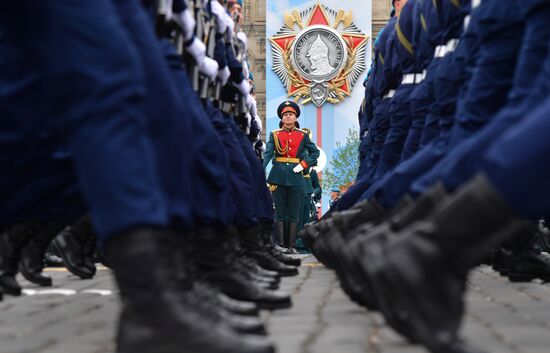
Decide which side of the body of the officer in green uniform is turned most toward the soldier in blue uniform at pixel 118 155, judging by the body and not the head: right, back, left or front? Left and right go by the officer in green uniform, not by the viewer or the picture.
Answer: front

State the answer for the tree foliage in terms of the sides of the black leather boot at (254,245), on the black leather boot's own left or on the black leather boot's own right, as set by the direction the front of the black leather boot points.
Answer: on the black leather boot's own left

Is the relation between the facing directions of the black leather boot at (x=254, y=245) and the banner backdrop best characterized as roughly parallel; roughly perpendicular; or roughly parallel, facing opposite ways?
roughly perpendicular

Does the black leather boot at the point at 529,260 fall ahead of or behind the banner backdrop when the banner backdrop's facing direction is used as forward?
ahead

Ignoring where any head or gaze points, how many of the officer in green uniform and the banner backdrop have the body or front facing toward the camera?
2

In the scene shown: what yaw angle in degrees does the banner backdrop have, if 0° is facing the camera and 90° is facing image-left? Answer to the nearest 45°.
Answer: approximately 0°

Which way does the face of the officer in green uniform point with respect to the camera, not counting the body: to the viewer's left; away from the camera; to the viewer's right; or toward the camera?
toward the camera

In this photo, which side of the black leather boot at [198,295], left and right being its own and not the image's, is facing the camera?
right

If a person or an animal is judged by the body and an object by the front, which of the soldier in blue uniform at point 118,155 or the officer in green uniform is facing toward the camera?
the officer in green uniform

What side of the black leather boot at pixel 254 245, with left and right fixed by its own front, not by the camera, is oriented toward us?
right

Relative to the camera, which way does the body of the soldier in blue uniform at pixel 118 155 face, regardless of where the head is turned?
to the viewer's right

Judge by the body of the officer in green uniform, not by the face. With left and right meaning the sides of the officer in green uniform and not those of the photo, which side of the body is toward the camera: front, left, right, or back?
front
